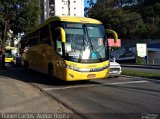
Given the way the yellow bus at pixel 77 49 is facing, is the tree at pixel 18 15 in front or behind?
behind

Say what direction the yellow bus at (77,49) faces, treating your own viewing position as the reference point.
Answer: facing the viewer and to the right of the viewer
